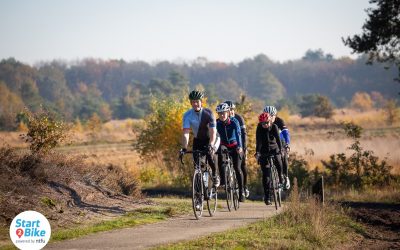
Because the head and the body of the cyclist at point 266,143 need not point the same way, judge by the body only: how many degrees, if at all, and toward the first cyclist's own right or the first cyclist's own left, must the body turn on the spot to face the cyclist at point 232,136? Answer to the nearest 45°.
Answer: approximately 45° to the first cyclist's own right

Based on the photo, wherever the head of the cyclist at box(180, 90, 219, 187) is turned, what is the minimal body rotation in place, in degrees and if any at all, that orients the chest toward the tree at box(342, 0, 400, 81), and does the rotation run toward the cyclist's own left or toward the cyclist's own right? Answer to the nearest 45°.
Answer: approximately 135° to the cyclist's own left

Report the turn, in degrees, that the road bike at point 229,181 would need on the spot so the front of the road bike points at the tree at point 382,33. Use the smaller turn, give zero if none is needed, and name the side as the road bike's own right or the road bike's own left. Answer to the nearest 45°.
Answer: approximately 135° to the road bike's own left

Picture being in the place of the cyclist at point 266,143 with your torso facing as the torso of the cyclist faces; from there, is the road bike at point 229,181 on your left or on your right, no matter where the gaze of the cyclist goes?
on your right

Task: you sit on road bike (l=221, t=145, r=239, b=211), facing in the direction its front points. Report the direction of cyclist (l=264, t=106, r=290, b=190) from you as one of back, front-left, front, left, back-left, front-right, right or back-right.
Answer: back-left

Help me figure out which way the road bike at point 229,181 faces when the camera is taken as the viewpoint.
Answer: facing the viewer

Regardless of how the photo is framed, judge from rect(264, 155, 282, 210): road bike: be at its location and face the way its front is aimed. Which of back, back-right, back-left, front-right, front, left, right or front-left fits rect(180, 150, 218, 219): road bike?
front-right

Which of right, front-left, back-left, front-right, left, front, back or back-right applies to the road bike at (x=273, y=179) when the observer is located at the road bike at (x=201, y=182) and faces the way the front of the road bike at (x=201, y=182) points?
back-left

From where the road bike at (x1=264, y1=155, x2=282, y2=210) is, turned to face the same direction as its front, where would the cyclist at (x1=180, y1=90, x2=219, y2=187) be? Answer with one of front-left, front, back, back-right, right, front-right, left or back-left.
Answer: front-right

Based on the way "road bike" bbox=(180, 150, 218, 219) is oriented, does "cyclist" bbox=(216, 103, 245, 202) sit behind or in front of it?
behind

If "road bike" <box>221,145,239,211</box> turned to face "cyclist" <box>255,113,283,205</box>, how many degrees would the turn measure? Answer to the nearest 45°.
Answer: approximately 135° to its left

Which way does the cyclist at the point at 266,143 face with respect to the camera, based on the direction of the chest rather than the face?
toward the camera

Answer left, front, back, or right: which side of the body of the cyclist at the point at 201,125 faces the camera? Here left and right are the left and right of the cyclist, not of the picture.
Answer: front
